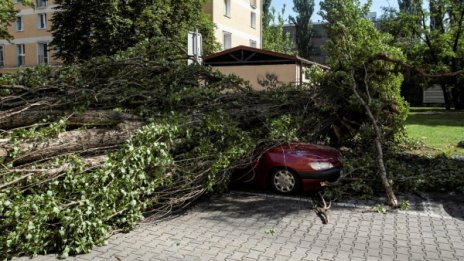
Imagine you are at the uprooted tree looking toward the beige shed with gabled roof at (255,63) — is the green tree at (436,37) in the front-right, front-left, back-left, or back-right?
front-right

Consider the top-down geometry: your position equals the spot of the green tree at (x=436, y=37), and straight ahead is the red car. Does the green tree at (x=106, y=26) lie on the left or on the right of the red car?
right

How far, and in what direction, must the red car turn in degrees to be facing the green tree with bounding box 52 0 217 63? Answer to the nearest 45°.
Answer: approximately 180°

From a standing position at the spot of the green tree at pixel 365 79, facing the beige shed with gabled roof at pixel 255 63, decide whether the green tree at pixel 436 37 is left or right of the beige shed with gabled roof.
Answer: right

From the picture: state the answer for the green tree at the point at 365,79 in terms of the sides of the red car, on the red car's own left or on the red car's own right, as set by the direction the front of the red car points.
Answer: on the red car's own left

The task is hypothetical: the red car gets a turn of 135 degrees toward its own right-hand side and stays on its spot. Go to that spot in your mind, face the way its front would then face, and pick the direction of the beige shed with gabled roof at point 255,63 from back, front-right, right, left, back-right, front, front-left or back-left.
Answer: right

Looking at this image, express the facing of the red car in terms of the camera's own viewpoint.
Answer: facing the viewer and to the right of the viewer
